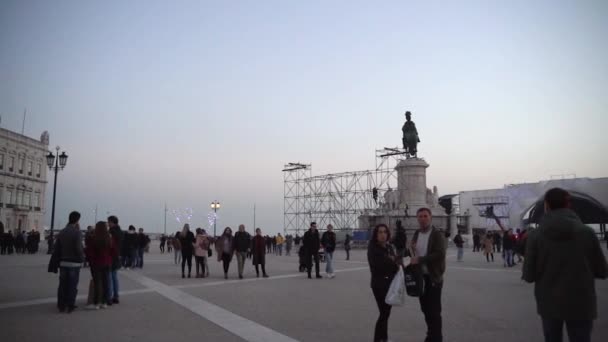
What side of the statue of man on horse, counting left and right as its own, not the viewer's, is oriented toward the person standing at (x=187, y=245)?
back

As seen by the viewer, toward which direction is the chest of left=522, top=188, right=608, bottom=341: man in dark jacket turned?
away from the camera

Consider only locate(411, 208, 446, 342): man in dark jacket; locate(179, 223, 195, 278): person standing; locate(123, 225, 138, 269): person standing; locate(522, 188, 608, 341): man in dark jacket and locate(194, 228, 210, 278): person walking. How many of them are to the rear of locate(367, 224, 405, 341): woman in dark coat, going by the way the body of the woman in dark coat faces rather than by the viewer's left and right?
3

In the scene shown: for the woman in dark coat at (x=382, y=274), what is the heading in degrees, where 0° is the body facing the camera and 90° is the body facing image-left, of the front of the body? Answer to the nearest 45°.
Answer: approximately 315°

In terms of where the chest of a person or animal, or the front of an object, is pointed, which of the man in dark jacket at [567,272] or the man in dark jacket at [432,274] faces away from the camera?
the man in dark jacket at [567,272]

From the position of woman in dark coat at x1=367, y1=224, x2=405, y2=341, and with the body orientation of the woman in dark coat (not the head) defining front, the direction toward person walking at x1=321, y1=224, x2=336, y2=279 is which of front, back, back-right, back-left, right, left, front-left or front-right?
back-left

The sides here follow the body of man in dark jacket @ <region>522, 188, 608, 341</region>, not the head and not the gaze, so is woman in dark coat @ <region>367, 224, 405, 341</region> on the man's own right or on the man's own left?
on the man's own left

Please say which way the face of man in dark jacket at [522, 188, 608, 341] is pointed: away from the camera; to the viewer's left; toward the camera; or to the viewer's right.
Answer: away from the camera

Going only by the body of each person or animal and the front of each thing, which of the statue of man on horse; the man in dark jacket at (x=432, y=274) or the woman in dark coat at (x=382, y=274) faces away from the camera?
the statue of man on horse
